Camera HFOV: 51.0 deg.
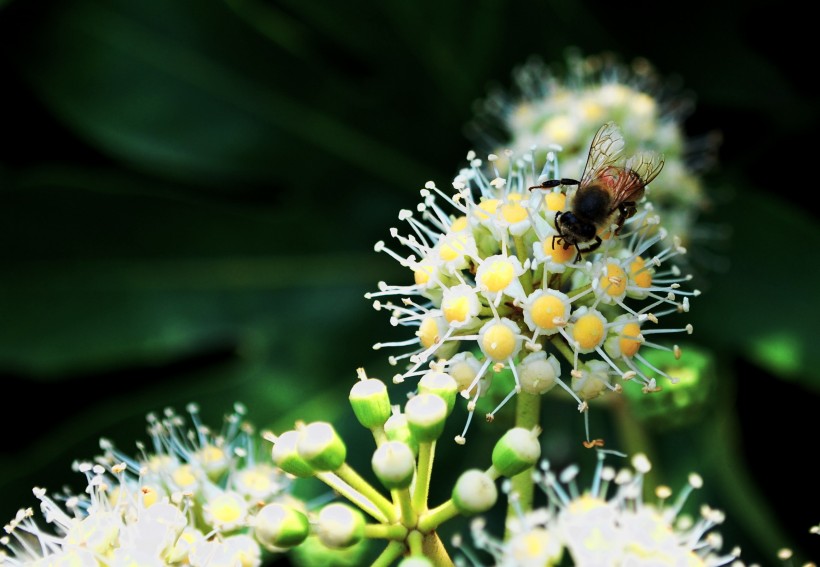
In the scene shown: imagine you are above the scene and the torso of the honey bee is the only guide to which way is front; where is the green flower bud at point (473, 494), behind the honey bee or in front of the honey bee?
in front

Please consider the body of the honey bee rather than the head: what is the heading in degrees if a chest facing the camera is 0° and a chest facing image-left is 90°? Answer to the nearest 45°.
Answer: approximately 45°

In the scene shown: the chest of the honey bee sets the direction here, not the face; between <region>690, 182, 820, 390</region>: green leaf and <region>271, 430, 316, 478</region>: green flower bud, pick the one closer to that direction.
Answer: the green flower bud

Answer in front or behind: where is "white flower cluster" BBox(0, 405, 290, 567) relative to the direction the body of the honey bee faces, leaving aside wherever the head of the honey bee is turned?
in front

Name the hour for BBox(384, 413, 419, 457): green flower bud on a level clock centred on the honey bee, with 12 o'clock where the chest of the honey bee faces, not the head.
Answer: The green flower bud is roughly at 1 o'clock from the honey bee.

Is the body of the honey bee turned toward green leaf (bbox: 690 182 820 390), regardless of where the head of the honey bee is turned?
no
